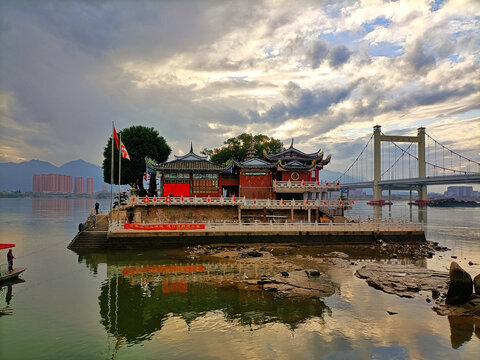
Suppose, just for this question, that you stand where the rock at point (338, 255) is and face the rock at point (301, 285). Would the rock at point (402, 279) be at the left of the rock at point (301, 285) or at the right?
left

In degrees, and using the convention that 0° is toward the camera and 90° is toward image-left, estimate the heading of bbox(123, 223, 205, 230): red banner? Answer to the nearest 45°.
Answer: approximately 0°

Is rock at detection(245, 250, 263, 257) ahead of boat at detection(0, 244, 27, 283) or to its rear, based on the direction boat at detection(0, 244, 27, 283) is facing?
ahead

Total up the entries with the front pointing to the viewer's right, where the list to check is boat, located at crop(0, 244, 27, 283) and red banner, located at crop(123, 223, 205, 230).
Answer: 1

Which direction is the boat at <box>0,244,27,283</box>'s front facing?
to the viewer's right

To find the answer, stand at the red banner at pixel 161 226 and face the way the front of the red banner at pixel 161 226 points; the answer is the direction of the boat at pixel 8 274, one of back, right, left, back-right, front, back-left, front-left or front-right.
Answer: front-right

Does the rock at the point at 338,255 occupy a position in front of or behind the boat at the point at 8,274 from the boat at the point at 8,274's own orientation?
in front

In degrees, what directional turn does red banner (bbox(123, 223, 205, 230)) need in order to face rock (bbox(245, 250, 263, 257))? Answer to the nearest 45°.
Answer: approximately 45° to its left

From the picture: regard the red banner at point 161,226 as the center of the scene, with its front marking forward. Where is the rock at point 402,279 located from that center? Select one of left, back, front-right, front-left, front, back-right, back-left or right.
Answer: front-left

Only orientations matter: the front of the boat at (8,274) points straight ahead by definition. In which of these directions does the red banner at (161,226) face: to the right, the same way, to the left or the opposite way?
to the right

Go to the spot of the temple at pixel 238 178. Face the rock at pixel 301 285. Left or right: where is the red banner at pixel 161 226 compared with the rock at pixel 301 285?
right
